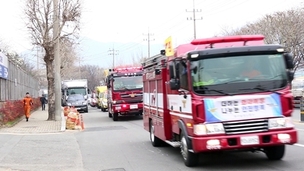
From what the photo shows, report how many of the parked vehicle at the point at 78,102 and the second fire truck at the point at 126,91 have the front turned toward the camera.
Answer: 2

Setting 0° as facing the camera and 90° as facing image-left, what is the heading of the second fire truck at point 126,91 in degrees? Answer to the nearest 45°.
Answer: approximately 0°

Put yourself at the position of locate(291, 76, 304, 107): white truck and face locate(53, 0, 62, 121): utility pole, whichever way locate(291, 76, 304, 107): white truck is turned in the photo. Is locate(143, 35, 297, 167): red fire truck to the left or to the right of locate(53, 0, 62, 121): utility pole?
left

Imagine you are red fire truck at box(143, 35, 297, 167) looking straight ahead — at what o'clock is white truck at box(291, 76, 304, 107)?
The white truck is roughly at 8 o'clock from the red fire truck.

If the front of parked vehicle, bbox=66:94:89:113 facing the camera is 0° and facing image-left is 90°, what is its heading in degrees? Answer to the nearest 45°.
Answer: approximately 0°

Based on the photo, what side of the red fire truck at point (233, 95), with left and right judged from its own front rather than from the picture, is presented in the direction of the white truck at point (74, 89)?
back

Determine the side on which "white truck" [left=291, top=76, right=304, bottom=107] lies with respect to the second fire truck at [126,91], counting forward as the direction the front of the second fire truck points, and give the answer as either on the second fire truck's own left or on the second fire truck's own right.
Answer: on the second fire truck's own left

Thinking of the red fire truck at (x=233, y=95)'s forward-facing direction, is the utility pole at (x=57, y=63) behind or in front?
behind
